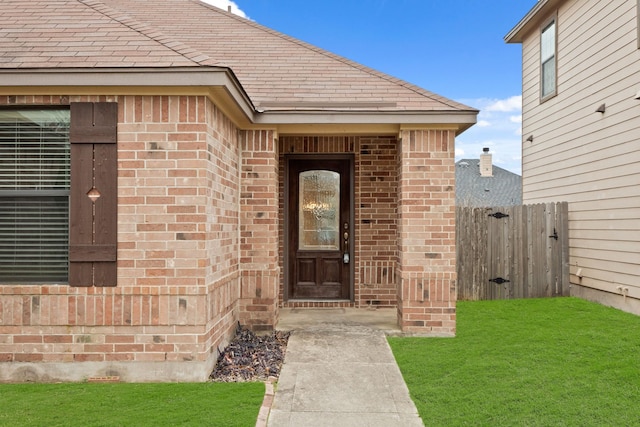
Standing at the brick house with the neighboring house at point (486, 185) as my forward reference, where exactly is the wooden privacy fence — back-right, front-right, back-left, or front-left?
front-right

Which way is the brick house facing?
toward the camera

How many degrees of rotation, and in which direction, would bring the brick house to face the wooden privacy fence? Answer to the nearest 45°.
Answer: approximately 135° to its left

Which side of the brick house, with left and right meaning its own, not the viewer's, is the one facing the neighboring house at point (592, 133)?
left

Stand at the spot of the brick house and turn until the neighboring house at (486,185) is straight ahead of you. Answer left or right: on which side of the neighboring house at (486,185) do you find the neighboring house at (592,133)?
right

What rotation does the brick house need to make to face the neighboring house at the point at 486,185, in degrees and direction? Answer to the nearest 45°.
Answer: approximately 135° to its left

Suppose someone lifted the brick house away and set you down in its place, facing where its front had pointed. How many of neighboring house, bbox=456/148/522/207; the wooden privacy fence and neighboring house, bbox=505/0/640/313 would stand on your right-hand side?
0
